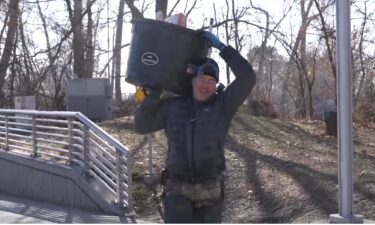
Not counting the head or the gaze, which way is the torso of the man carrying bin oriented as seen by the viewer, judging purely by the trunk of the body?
toward the camera

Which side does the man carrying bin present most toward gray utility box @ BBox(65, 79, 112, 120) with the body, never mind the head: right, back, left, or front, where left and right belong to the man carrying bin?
back

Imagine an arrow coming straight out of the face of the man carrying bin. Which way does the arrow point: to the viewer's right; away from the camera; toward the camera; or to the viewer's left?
toward the camera
